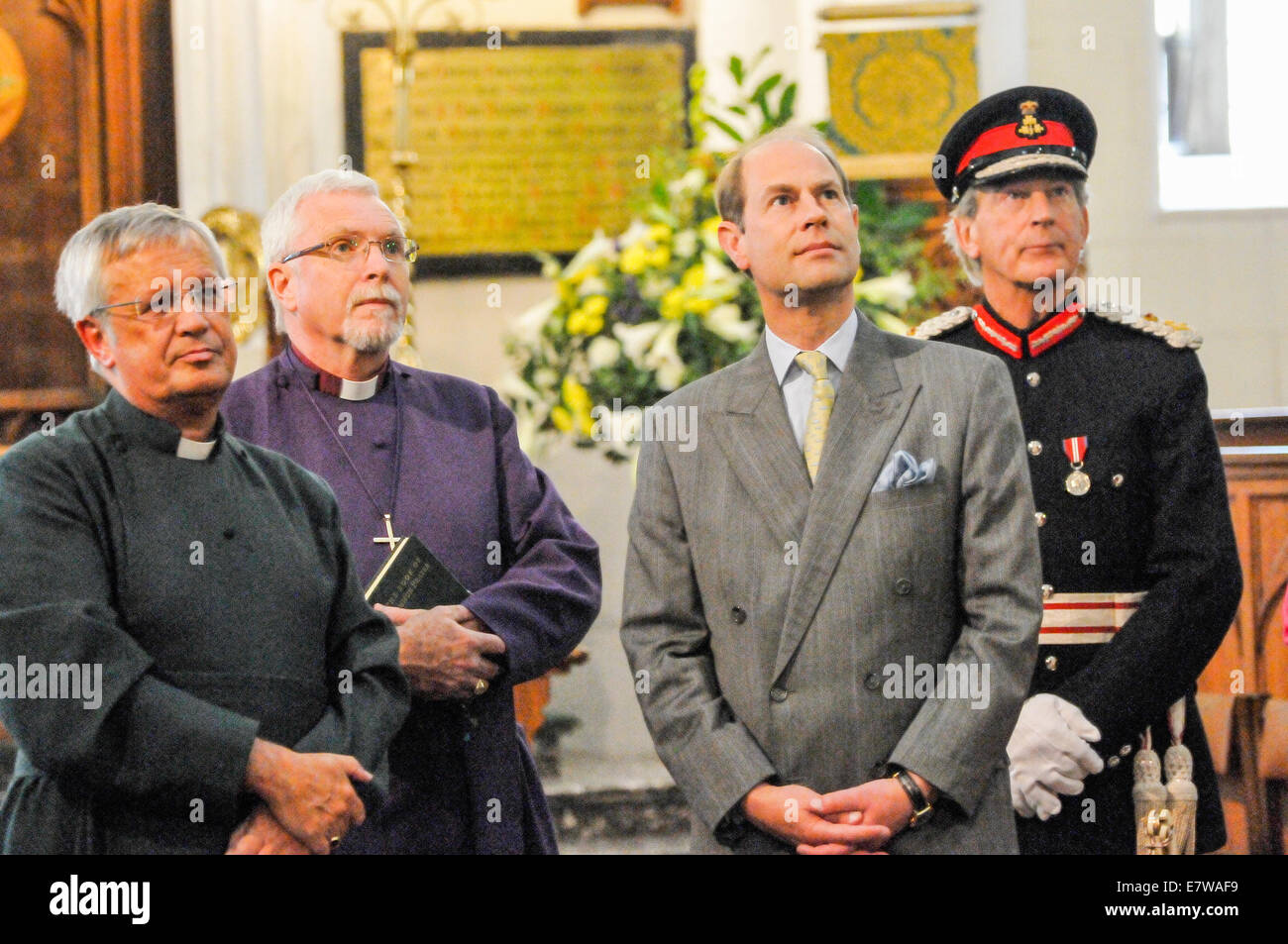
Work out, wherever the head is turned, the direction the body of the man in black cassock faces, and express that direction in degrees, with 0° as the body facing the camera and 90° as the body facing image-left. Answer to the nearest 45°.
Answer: approximately 315°

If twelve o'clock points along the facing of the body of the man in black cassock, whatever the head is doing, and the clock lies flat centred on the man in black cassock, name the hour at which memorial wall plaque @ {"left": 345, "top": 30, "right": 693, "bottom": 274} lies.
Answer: The memorial wall plaque is roughly at 8 o'clock from the man in black cassock.

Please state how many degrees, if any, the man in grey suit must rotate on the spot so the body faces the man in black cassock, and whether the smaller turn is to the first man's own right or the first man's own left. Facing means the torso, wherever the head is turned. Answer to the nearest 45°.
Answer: approximately 90° to the first man's own right

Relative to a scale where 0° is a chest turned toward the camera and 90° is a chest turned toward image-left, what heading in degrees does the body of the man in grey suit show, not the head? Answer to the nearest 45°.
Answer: approximately 0°

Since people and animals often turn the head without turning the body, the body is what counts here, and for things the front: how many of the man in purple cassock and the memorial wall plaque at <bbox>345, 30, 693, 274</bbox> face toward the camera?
2

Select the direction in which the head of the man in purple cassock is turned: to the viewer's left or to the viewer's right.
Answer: to the viewer's right

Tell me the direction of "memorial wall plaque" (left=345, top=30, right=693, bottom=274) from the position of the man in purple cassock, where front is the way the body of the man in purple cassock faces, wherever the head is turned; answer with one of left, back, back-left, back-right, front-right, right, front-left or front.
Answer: back

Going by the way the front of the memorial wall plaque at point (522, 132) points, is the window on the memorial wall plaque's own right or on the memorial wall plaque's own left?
on the memorial wall plaque's own left

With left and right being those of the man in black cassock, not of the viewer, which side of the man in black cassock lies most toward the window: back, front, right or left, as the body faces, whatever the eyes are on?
left
